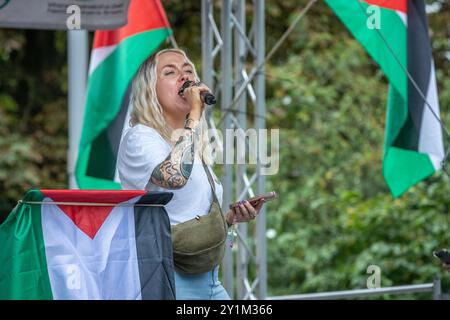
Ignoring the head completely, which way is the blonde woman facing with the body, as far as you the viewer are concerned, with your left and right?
facing the viewer and to the right of the viewer

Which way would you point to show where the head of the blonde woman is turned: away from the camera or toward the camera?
toward the camera

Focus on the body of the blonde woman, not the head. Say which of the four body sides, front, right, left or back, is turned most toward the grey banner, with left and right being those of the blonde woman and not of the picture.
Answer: back

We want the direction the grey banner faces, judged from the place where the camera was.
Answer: facing the viewer

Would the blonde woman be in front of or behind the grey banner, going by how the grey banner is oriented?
in front

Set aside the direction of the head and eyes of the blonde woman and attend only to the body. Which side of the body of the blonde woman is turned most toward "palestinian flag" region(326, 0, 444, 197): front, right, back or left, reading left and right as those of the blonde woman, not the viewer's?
left

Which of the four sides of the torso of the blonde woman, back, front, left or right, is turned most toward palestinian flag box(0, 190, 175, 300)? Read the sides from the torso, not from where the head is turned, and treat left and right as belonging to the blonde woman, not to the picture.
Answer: right

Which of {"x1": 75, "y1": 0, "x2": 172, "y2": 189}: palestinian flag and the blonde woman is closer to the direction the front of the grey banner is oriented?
the blonde woman

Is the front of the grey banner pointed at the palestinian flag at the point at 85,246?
yes

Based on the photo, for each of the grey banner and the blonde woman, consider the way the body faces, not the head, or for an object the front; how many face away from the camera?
0
